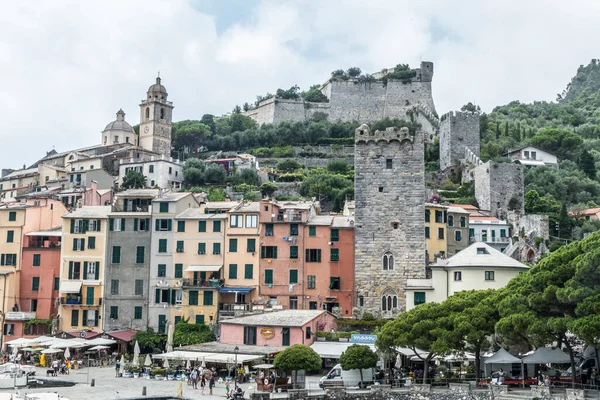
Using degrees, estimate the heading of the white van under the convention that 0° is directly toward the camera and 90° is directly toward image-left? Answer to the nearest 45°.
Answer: approximately 90°

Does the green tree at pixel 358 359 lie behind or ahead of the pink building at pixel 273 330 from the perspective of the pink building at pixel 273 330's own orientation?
ahead

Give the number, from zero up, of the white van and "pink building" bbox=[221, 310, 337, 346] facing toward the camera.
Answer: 1

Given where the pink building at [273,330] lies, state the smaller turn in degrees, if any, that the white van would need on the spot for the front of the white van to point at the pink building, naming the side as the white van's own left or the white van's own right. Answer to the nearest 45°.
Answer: approximately 45° to the white van's own right

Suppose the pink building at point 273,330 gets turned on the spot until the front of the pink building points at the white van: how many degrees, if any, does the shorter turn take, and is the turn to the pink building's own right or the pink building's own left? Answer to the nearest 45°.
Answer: approximately 45° to the pink building's own left
